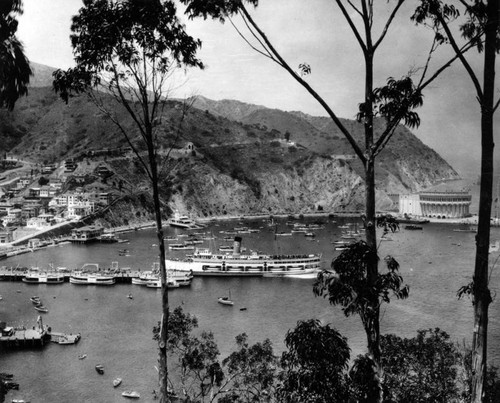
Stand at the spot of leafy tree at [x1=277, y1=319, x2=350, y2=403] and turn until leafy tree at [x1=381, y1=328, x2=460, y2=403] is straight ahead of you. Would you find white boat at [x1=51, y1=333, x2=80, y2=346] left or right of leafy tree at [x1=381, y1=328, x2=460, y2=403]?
left
